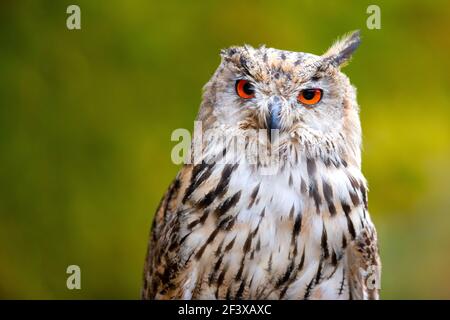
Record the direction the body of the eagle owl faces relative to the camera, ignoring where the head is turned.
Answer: toward the camera
